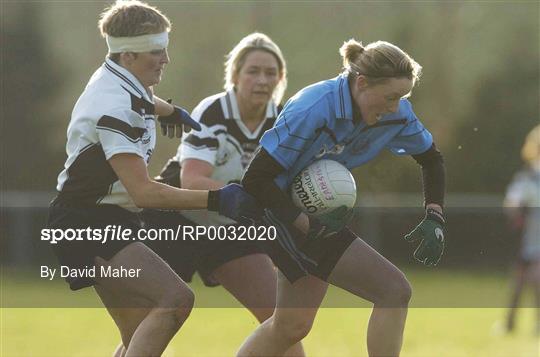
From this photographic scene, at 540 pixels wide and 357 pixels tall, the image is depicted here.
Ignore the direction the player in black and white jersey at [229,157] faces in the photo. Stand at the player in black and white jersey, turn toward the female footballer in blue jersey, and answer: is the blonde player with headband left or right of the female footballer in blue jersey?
right

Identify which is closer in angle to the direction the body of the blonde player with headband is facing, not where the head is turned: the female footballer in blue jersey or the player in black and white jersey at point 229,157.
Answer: the female footballer in blue jersey

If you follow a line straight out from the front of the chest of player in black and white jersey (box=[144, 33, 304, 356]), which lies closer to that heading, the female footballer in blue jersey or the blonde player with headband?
the female footballer in blue jersey

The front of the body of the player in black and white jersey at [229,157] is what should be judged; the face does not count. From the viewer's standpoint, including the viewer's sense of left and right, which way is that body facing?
facing the viewer and to the right of the viewer

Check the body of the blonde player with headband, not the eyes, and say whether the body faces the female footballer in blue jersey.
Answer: yes

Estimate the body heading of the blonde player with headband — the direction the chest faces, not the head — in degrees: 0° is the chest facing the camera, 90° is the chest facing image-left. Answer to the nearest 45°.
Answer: approximately 270°
